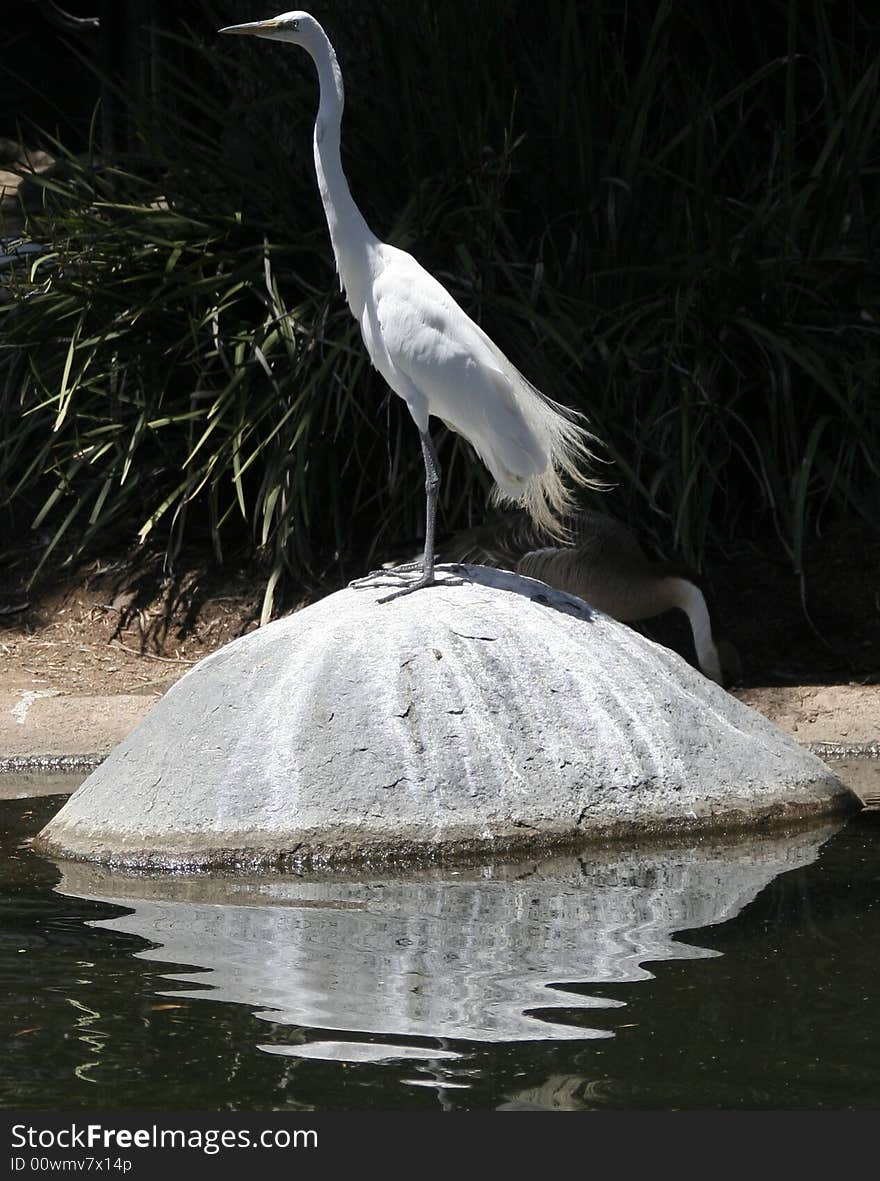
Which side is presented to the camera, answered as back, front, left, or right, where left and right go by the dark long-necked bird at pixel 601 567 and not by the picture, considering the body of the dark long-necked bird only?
right

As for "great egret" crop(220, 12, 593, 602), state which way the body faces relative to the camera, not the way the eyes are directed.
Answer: to the viewer's left

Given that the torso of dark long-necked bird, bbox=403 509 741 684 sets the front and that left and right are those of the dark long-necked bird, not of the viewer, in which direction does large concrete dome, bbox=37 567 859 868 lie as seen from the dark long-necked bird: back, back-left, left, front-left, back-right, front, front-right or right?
right
